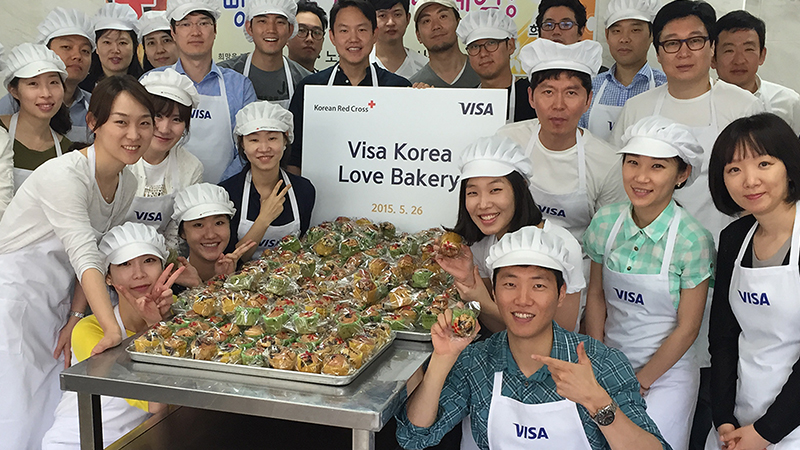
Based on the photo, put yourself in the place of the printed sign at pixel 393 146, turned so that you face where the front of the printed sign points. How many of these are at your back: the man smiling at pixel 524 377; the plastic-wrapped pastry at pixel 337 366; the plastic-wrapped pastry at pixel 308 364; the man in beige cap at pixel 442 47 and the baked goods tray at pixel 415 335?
1

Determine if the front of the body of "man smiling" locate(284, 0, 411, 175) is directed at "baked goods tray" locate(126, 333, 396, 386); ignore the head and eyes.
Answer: yes

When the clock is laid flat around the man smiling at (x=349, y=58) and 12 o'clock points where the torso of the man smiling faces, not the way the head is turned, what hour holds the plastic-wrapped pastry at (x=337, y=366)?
The plastic-wrapped pastry is roughly at 12 o'clock from the man smiling.

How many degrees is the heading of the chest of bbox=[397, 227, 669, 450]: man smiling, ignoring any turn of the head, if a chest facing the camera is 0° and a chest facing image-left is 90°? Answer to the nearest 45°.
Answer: approximately 0°

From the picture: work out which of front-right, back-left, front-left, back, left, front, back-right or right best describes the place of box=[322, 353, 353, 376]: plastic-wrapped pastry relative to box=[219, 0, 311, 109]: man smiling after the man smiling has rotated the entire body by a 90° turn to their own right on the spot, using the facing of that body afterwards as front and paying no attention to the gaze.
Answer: left

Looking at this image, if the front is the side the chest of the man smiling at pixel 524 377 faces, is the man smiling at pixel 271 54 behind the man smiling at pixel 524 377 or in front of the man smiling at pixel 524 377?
behind

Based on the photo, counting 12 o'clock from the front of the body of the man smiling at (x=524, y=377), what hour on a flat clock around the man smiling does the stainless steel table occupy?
The stainless steel table is roughly at 2 o'clock from the man smiling.

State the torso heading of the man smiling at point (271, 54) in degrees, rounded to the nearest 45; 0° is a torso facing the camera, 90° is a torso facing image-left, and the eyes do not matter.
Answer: approximately 0°
